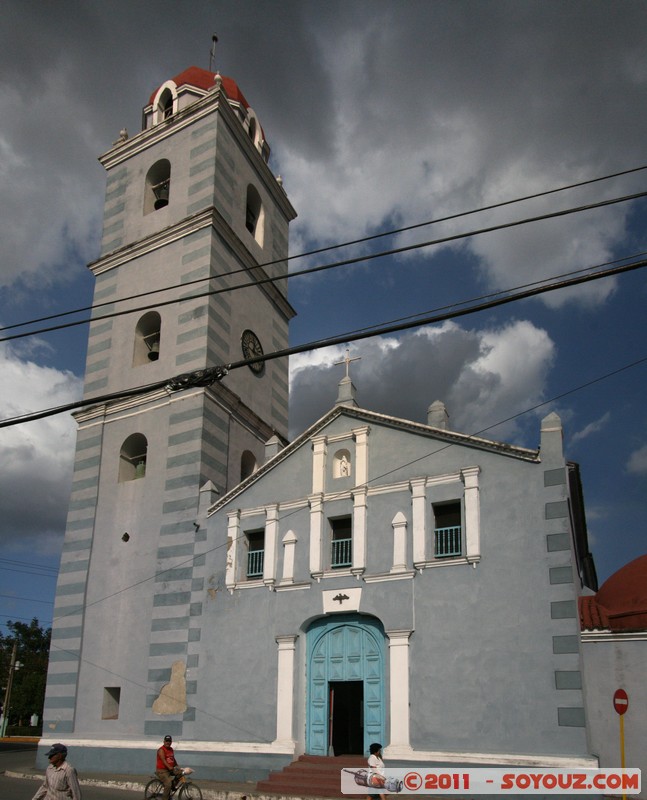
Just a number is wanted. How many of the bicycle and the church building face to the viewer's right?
1

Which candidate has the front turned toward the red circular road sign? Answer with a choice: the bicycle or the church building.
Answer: the bicycle

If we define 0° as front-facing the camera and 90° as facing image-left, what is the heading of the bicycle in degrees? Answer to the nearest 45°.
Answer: approximately 270°

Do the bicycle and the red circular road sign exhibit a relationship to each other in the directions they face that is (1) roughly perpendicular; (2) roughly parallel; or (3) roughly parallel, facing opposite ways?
roughly perpendicular

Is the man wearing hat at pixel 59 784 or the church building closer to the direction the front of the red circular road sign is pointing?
the man wearing hat

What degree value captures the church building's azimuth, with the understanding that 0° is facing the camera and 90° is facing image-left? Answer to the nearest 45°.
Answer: approximately 45°

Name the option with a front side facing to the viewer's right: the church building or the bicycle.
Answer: the bicycle

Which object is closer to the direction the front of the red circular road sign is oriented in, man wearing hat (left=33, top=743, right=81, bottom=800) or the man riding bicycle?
the man wearing hat
